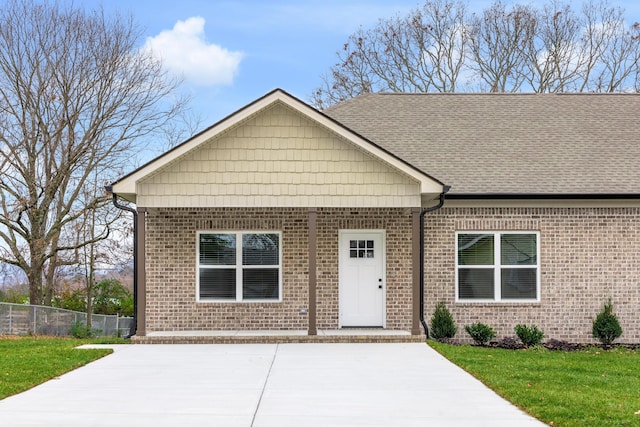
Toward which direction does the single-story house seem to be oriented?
toward the camera

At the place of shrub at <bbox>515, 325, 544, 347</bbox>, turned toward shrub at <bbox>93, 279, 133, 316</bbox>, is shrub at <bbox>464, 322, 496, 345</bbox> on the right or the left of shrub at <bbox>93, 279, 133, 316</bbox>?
left

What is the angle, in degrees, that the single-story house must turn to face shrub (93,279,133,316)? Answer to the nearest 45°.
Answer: approximately 135° to its right

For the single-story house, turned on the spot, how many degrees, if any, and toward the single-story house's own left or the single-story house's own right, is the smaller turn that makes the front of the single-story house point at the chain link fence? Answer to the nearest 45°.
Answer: approximately 135° to the single-story house's own right

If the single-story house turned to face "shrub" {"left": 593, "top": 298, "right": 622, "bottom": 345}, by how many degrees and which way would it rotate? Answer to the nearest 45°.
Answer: approximately 90° to its left

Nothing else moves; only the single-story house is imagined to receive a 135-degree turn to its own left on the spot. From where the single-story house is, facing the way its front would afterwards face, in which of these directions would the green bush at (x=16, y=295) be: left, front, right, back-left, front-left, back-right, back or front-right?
left

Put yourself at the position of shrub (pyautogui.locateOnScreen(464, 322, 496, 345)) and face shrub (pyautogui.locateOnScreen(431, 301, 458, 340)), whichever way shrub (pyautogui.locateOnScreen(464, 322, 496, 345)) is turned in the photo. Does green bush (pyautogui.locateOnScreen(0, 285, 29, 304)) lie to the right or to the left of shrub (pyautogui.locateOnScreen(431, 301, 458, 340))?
right

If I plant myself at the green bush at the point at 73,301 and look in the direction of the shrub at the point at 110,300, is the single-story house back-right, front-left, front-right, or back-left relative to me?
front-right
